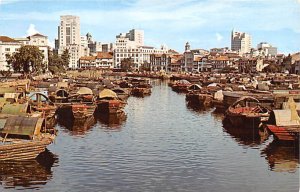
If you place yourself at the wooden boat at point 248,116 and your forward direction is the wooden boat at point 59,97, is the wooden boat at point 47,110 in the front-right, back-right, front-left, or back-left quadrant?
front-left

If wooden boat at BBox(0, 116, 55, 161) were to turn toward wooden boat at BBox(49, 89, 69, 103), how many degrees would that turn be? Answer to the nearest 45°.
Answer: approximately 90° to its left

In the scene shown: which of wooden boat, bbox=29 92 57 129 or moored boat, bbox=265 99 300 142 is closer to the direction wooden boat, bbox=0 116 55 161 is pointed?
the moored boat

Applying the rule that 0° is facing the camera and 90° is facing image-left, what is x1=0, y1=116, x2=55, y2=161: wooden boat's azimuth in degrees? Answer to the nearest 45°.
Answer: approximately 270°

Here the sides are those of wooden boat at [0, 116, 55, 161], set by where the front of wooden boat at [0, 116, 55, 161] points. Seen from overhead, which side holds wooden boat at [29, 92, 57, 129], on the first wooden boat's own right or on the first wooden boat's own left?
on the first wooden boat's own left

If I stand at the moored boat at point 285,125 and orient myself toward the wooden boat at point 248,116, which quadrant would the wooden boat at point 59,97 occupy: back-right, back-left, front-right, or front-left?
front-left

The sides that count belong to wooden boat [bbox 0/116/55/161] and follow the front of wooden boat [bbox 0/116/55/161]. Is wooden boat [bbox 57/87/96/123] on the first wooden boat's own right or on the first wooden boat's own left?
on the first wooden boat's own left

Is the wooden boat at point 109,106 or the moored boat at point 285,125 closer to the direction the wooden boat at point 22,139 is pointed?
the moored boat

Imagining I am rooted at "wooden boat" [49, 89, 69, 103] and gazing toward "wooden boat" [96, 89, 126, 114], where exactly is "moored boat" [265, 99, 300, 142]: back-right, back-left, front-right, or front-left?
front-right

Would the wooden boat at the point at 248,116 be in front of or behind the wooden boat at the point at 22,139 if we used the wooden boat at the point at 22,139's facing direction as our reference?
in front

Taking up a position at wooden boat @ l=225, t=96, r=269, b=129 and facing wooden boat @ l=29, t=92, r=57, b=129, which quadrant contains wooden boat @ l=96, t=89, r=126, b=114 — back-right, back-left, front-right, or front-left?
front-right

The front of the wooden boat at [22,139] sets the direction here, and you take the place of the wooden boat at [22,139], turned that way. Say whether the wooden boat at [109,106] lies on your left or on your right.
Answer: on your left

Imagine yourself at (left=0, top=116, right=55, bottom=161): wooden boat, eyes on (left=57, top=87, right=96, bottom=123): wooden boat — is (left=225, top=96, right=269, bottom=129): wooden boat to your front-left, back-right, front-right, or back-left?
front-right

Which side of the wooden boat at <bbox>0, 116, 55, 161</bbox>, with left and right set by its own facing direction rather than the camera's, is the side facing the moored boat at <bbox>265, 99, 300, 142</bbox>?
front
